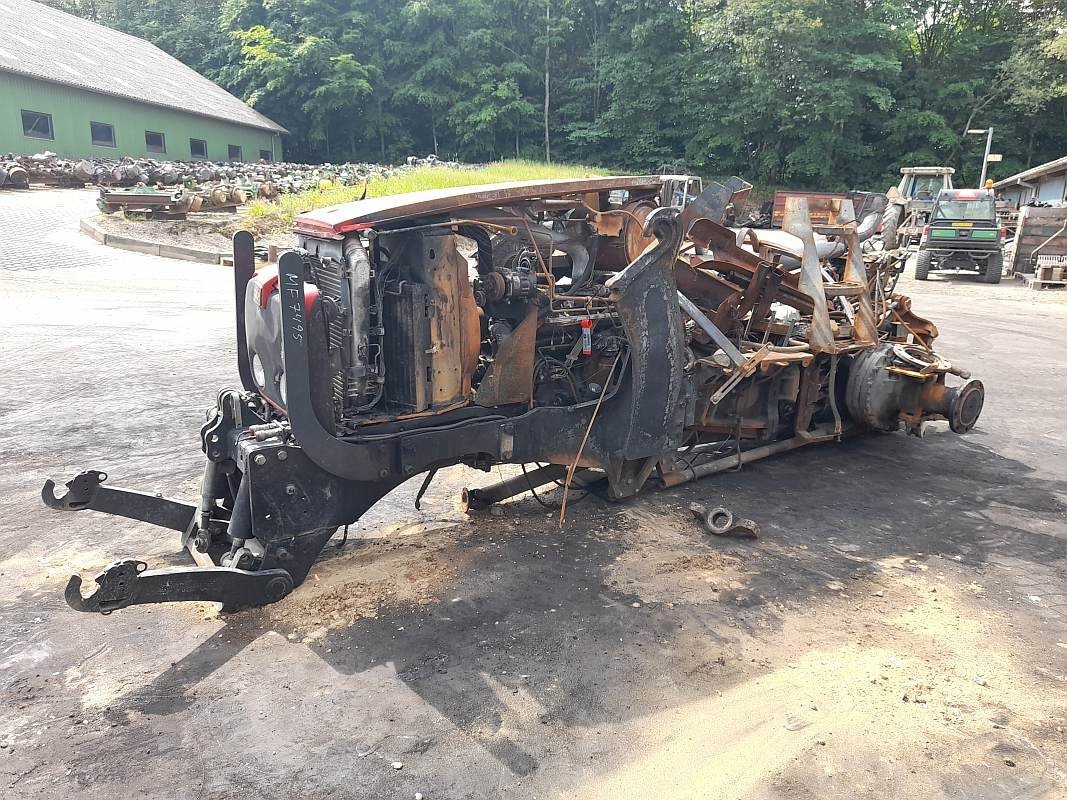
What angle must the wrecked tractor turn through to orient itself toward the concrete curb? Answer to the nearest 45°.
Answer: approximately 90° to its right

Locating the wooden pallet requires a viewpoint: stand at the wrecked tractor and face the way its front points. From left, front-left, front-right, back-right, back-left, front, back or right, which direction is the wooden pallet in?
back

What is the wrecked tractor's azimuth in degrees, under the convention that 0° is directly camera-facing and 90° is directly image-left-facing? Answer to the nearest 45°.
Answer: approximately 45°
